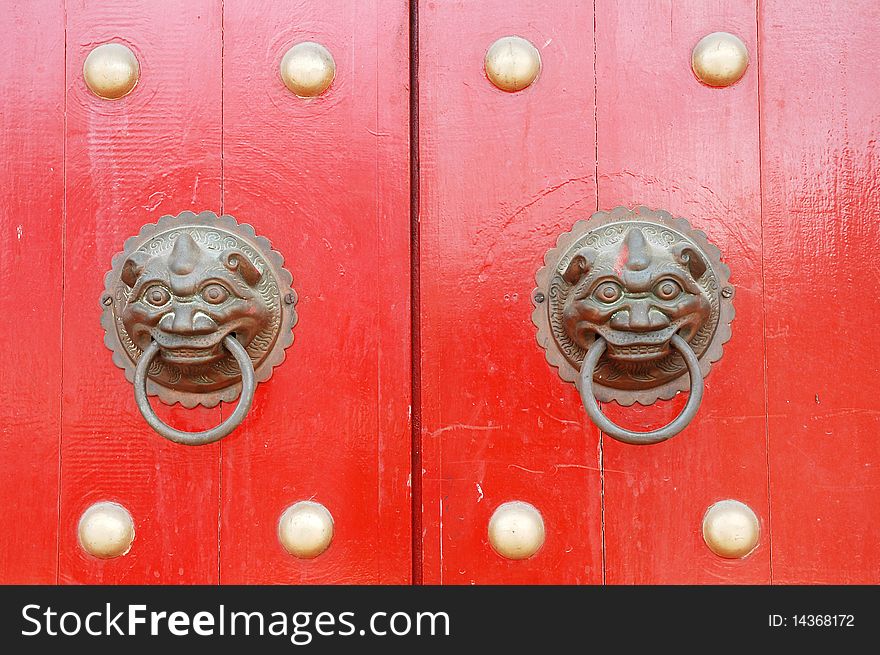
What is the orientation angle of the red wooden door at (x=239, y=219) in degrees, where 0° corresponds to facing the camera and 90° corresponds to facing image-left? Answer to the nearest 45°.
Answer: approximately 0°
